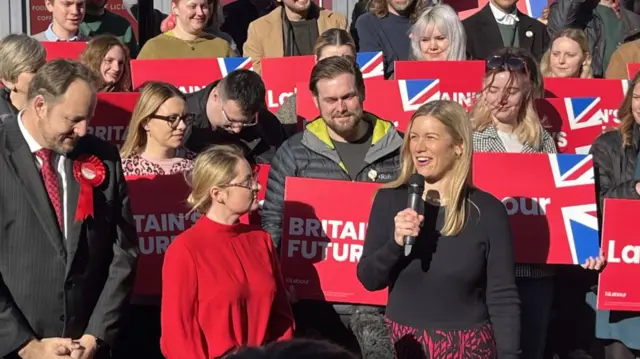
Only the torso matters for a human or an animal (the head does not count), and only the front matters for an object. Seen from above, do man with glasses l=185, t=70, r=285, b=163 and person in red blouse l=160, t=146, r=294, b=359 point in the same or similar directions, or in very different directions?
same or similar directions

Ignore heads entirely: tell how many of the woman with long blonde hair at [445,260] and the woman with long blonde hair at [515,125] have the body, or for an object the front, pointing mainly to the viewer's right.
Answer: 0

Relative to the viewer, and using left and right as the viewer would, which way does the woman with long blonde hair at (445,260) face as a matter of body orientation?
facing the viewer and to the left of the viewer

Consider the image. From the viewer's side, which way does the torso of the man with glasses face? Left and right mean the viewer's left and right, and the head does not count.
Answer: facing the viewer and to the right of the viewer

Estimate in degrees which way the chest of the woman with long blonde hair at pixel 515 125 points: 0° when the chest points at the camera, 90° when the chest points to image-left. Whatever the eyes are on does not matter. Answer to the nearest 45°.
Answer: approximately 0°

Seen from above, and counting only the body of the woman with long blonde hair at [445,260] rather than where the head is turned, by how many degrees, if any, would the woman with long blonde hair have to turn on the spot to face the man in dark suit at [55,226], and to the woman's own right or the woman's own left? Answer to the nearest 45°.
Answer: approximately 45° to the woman's own right

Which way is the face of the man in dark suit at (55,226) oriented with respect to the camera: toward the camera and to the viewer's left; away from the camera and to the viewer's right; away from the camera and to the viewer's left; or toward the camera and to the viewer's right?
toward the camera and to the viewer's right

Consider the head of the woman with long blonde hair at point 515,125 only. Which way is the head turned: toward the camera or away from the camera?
toward the camera

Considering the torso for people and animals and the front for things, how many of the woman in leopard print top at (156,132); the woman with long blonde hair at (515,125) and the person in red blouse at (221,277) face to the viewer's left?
0

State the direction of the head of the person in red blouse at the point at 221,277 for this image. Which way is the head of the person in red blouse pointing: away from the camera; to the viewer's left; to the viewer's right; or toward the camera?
to the viewer's right
